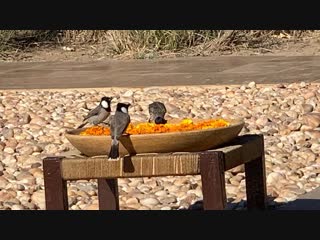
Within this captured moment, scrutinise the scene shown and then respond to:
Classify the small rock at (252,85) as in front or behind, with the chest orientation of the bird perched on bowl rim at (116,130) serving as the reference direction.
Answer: in front

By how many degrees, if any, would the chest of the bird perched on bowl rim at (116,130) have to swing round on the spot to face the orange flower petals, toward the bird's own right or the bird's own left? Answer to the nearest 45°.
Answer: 0° — it already faces it

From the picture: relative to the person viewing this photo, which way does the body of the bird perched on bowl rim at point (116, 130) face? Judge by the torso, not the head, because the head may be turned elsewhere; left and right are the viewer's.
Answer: facing away from the viewer and to the right of the viewer

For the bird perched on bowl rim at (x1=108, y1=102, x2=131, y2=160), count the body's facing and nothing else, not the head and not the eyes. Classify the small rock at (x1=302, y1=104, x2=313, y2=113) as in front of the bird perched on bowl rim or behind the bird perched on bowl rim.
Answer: in front

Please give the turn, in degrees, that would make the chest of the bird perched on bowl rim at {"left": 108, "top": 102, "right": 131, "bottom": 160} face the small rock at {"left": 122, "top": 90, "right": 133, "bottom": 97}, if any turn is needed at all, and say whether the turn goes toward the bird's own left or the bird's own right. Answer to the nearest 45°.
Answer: approximately 45° to the bird's own left
